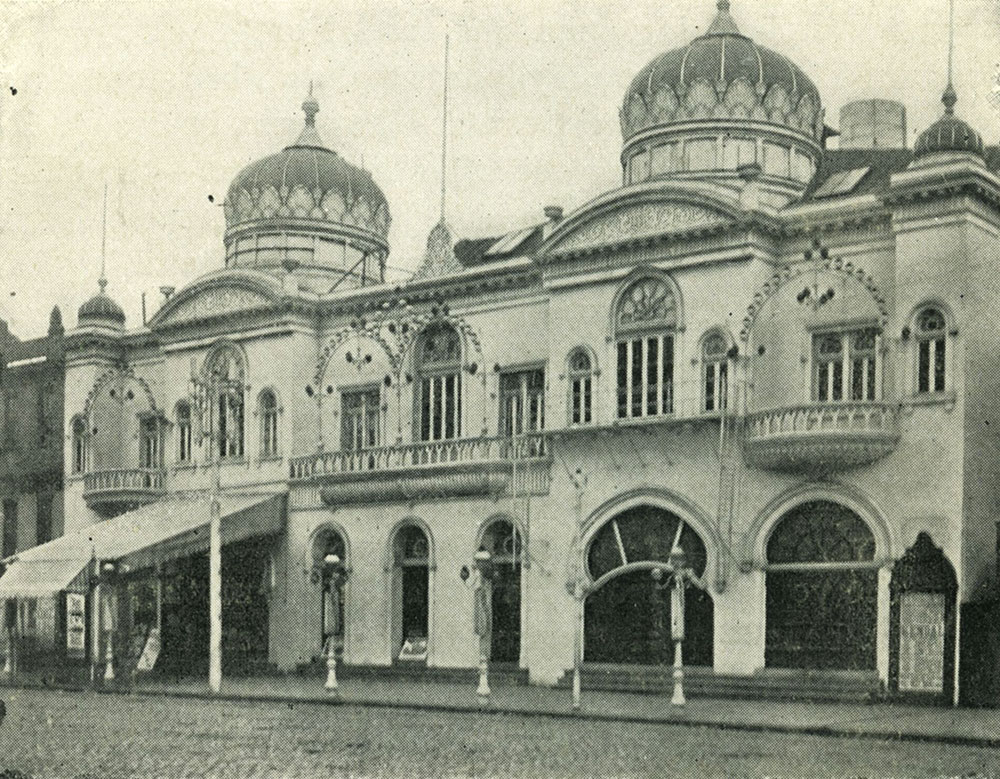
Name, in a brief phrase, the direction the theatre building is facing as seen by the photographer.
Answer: facing the viewer and to the left of the viewer

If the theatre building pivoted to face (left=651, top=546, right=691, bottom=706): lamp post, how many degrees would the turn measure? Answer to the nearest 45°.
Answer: approximately 45° to its left
